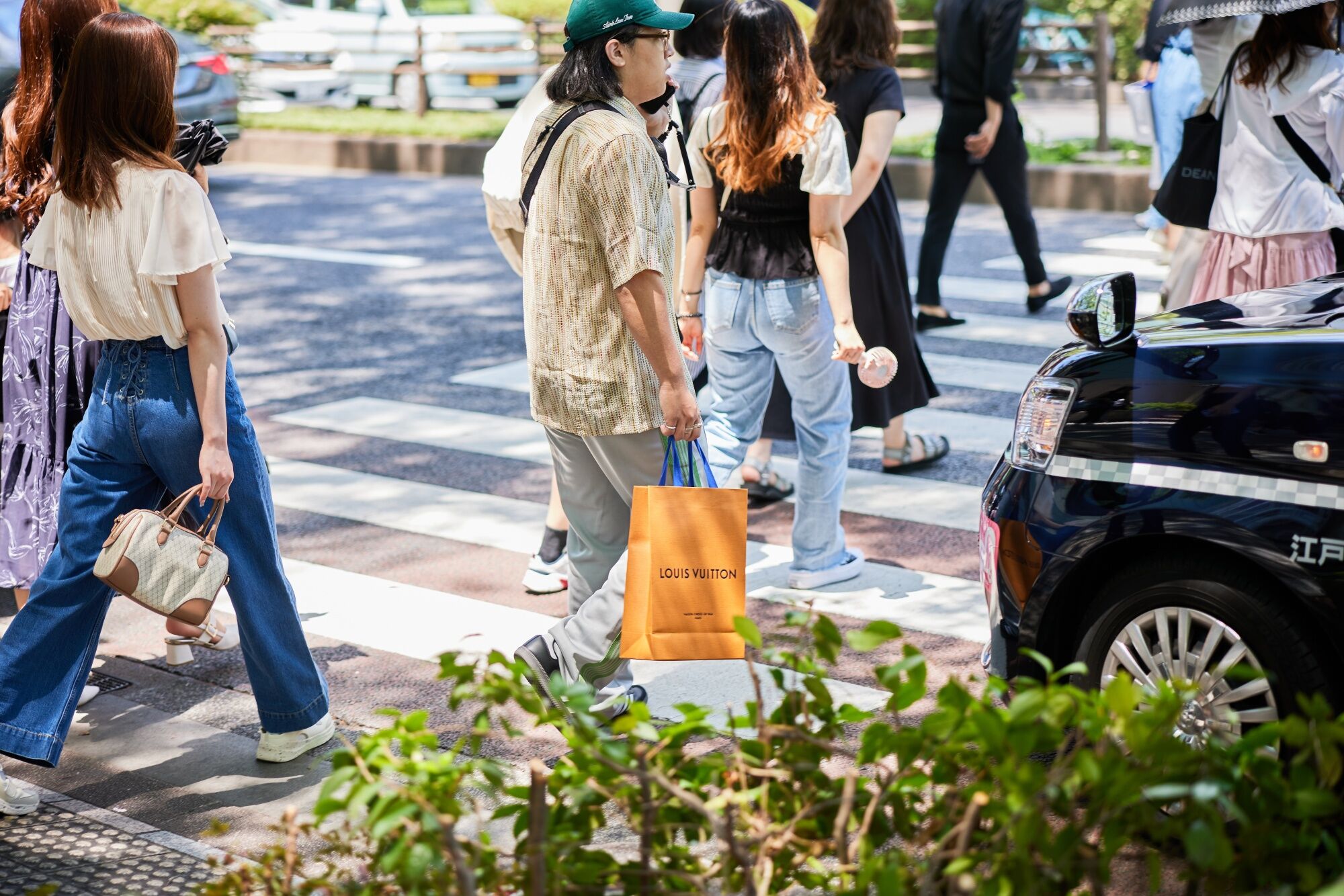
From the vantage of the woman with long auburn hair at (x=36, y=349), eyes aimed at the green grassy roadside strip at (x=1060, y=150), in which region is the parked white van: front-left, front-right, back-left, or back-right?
front-left

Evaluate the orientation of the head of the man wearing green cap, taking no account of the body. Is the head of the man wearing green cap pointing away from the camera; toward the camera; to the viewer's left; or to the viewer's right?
to the viewer's right

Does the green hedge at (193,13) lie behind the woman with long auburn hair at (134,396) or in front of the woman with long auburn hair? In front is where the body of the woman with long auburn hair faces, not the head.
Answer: in front

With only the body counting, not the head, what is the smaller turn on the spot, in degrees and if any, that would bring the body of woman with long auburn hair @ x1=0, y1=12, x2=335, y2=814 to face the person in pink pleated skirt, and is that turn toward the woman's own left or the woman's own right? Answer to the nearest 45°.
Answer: approximately 45° to the woman's own right

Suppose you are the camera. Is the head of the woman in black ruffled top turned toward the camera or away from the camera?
away from the camera

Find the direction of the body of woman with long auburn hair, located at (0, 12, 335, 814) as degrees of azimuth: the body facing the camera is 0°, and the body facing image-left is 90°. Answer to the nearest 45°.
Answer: approximately 225°

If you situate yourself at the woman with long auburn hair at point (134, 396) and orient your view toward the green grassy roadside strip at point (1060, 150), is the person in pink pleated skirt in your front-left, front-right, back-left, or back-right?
front-right

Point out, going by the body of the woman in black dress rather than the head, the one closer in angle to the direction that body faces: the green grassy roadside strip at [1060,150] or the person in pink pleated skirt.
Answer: the green grassy roadside strip

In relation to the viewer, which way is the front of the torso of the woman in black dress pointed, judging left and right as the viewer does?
facing away from the viewer and to the right of the viewer

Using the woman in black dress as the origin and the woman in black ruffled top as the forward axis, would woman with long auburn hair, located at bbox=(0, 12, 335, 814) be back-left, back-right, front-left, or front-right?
front-right

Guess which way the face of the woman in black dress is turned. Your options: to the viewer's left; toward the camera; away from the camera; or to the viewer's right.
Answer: away from the camera

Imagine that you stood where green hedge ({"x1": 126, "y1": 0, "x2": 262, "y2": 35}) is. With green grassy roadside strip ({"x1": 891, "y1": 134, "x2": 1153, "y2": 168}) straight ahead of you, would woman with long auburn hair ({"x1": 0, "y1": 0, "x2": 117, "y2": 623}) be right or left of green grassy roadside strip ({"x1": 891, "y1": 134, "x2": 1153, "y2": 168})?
right

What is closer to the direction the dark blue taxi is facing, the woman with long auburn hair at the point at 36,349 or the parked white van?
the woman with long auburn hair

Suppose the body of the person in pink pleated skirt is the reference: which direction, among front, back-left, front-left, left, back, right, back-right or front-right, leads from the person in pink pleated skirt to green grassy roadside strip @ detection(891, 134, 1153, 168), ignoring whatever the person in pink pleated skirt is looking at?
front-left

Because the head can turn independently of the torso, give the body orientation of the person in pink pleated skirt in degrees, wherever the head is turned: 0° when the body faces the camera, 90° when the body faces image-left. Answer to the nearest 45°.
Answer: approximately 225°

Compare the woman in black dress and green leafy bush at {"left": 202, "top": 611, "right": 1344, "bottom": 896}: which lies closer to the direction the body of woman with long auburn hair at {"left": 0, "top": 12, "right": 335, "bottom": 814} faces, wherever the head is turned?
the woman in black dress
